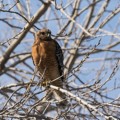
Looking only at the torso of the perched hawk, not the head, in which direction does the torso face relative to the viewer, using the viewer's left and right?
facing the viewer and to the left of the viewer
